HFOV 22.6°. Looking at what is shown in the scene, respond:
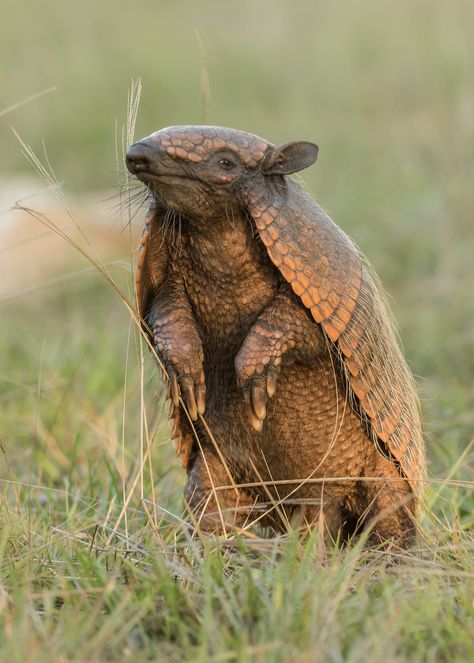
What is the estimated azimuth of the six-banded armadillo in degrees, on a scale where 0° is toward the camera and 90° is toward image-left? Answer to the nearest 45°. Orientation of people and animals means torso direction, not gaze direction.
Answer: approximately 45°
